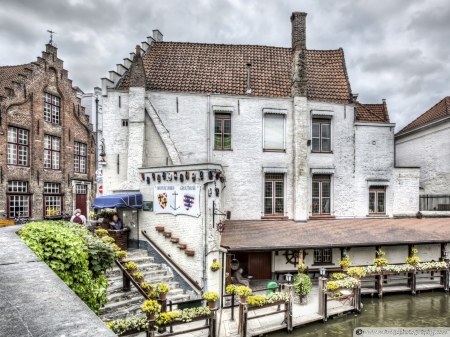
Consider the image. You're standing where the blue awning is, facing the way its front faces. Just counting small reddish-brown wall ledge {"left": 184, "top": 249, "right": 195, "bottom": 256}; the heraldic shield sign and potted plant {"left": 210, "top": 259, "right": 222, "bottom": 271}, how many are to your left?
3

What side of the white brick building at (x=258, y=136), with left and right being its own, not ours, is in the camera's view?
front

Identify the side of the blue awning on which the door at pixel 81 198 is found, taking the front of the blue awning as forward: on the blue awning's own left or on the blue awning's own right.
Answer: on the blue awning's own right

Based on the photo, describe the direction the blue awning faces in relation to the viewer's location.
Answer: facing the viewer and to the left of the viewer

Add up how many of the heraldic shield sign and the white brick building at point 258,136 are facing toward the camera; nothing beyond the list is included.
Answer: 2

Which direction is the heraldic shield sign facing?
toward the camera

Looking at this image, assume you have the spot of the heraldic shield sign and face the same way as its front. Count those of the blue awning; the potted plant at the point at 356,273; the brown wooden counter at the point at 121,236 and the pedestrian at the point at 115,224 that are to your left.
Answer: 1

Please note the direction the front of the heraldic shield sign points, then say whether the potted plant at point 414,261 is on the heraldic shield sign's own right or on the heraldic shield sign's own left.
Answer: on the heraldic shield sign's own left

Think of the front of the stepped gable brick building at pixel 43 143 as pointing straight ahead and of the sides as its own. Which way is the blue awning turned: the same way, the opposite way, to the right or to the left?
to the right
